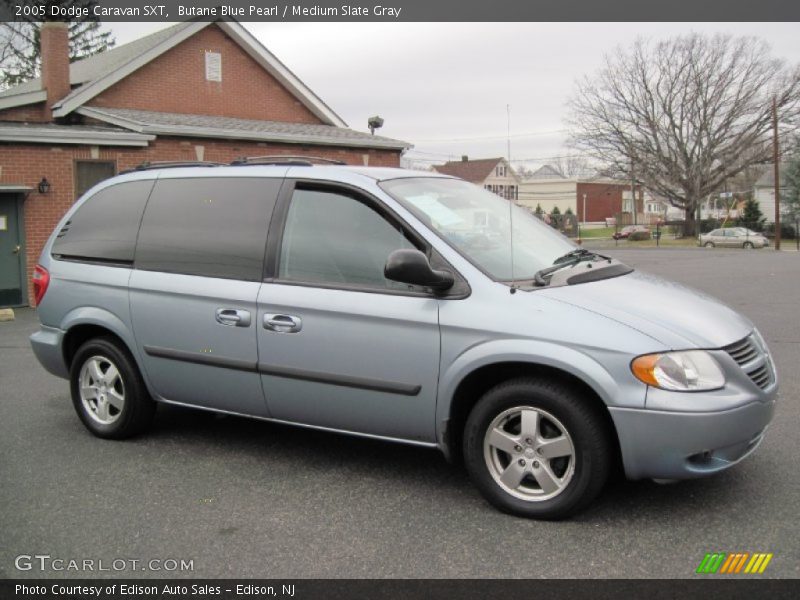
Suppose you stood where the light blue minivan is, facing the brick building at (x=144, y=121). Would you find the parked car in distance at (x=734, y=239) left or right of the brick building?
right

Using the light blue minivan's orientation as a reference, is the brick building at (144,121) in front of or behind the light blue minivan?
behind

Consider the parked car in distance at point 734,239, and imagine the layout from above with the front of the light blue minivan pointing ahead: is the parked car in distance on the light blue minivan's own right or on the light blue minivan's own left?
on the light blue minivan's own left

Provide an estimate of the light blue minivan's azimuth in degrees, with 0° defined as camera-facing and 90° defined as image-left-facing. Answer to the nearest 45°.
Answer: approximately 315°
